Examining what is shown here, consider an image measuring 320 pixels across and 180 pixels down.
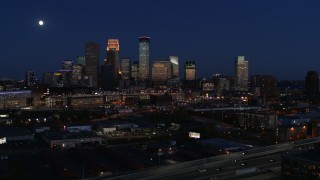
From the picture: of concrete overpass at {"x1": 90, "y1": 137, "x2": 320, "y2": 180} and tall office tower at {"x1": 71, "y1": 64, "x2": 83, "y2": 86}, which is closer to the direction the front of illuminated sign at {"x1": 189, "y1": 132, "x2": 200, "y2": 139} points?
the concrete overpass

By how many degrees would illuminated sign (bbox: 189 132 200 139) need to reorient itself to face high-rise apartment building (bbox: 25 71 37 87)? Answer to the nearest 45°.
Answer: approximately 135° to its right

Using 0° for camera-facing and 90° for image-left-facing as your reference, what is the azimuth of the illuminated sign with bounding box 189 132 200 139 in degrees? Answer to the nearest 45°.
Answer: approximately 0°

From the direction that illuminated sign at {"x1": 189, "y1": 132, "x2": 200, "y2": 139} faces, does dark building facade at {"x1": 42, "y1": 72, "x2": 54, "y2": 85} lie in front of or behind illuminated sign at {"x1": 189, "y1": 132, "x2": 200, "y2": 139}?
behind

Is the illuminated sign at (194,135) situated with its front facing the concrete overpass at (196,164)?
yes

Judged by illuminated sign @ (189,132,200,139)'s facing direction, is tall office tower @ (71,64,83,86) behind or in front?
behind

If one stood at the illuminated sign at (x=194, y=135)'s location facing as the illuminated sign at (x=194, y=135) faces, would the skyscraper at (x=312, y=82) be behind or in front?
behind

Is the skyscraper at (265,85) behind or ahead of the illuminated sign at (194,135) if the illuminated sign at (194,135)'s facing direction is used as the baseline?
behind
